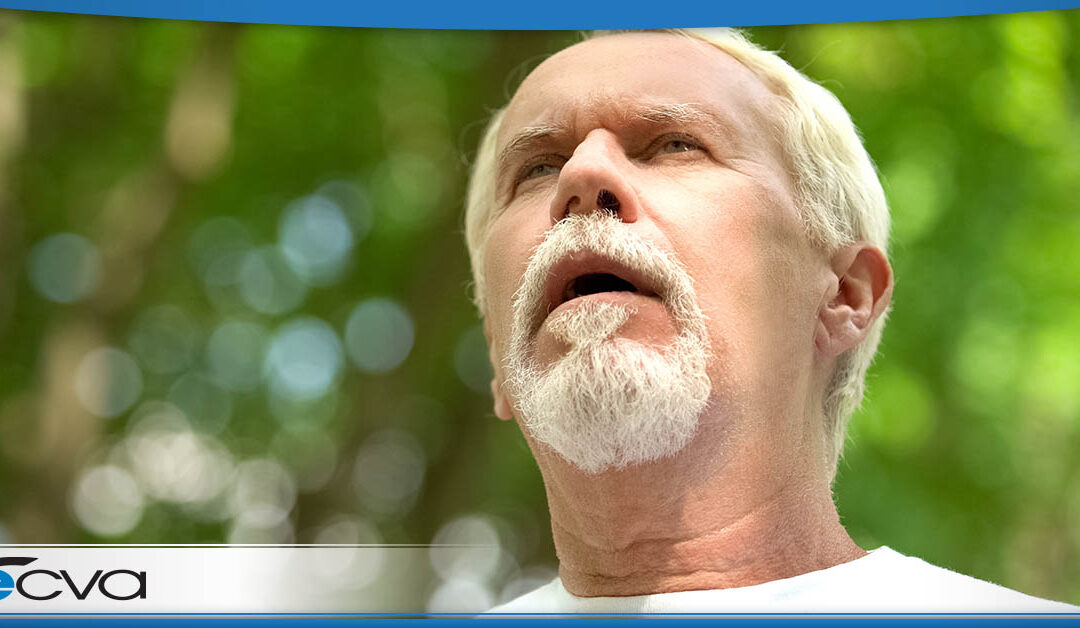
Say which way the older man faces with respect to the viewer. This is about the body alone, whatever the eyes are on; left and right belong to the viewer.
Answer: facing the viewer and to the left of the viewer

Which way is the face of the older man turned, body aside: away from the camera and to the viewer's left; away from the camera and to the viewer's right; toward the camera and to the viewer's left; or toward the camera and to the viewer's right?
toward the camera and to the viewer's left
